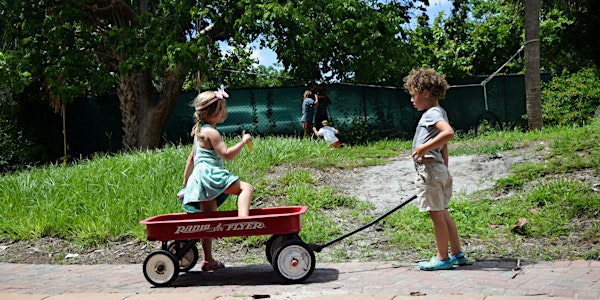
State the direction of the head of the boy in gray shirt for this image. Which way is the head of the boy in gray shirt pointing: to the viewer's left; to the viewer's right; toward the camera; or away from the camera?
to the viewer's left

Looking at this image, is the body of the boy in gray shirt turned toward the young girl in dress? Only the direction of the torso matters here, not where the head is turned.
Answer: yes

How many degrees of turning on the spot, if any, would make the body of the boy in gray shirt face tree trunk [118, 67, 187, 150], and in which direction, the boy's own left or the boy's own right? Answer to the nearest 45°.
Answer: approximately 45° to the boy's own right

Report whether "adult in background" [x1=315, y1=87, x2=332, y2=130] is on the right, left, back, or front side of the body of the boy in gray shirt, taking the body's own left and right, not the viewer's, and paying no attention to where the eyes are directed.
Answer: right

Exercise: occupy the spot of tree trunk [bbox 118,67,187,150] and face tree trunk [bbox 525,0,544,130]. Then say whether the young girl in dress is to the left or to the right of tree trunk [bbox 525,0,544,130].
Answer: right

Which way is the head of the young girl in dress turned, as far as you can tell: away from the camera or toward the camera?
away from the camera

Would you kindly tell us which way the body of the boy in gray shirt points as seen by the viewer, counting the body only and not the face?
to the viewer's left

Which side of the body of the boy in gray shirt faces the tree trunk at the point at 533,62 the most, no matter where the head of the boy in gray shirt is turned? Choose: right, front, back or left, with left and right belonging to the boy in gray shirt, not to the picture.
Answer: right

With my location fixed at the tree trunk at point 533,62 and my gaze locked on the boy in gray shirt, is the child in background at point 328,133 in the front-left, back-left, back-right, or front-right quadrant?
front-right

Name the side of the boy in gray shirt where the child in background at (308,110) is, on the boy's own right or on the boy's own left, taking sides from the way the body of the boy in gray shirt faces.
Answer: on the boy's own right

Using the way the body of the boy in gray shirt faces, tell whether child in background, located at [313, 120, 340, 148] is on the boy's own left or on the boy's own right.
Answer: on the boy's own right

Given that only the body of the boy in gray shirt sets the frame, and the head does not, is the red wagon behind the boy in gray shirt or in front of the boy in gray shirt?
in front

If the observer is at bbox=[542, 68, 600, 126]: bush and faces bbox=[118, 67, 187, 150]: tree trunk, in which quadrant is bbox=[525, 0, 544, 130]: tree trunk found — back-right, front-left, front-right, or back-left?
front-left
